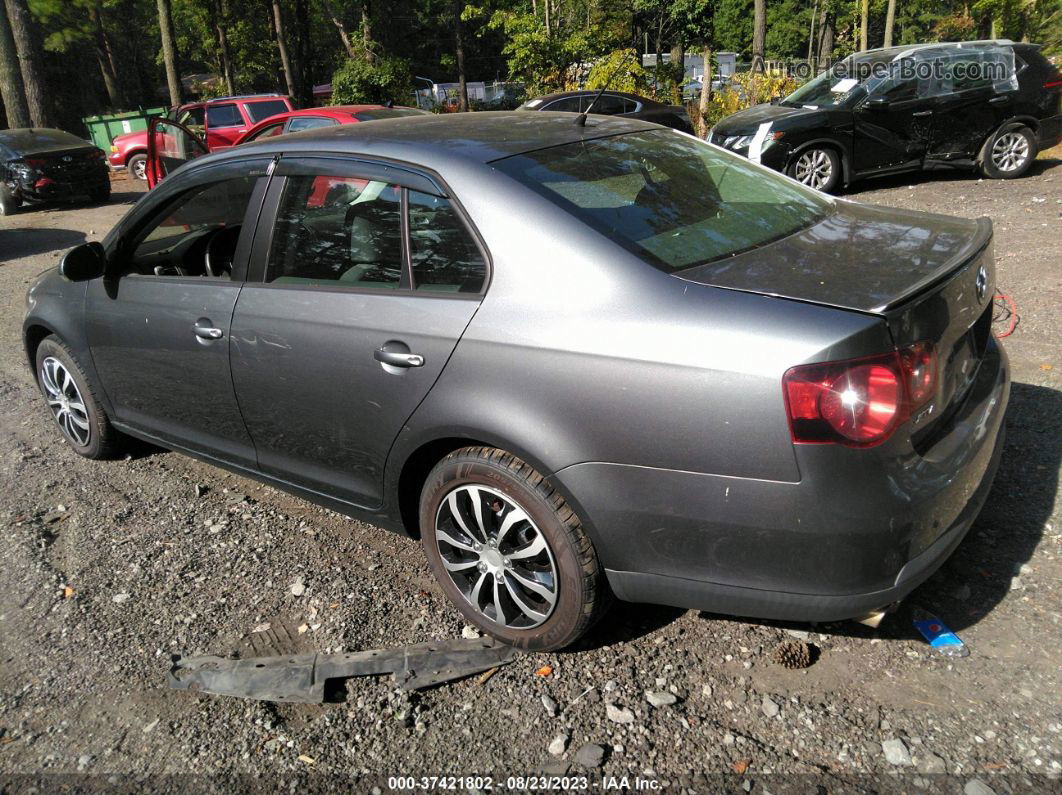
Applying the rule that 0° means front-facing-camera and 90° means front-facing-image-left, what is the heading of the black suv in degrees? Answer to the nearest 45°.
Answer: approximately 45°

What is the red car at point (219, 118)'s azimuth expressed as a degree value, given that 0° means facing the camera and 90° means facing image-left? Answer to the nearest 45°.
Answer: approximately 45°

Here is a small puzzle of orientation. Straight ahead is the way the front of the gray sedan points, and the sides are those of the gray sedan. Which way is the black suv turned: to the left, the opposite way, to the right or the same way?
to the left

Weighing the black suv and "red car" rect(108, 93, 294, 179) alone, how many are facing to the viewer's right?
0

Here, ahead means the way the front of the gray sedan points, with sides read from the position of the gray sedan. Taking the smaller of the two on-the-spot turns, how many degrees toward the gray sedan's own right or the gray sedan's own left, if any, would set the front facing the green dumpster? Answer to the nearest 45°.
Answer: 0° — it already faces it

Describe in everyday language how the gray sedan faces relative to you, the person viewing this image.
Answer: facing away from the viewer and to the left of the viewer

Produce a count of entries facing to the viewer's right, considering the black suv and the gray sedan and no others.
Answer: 0

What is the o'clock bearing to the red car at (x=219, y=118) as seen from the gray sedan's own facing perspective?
The red car is roughly at 1 o'clock from the gray sedan.
